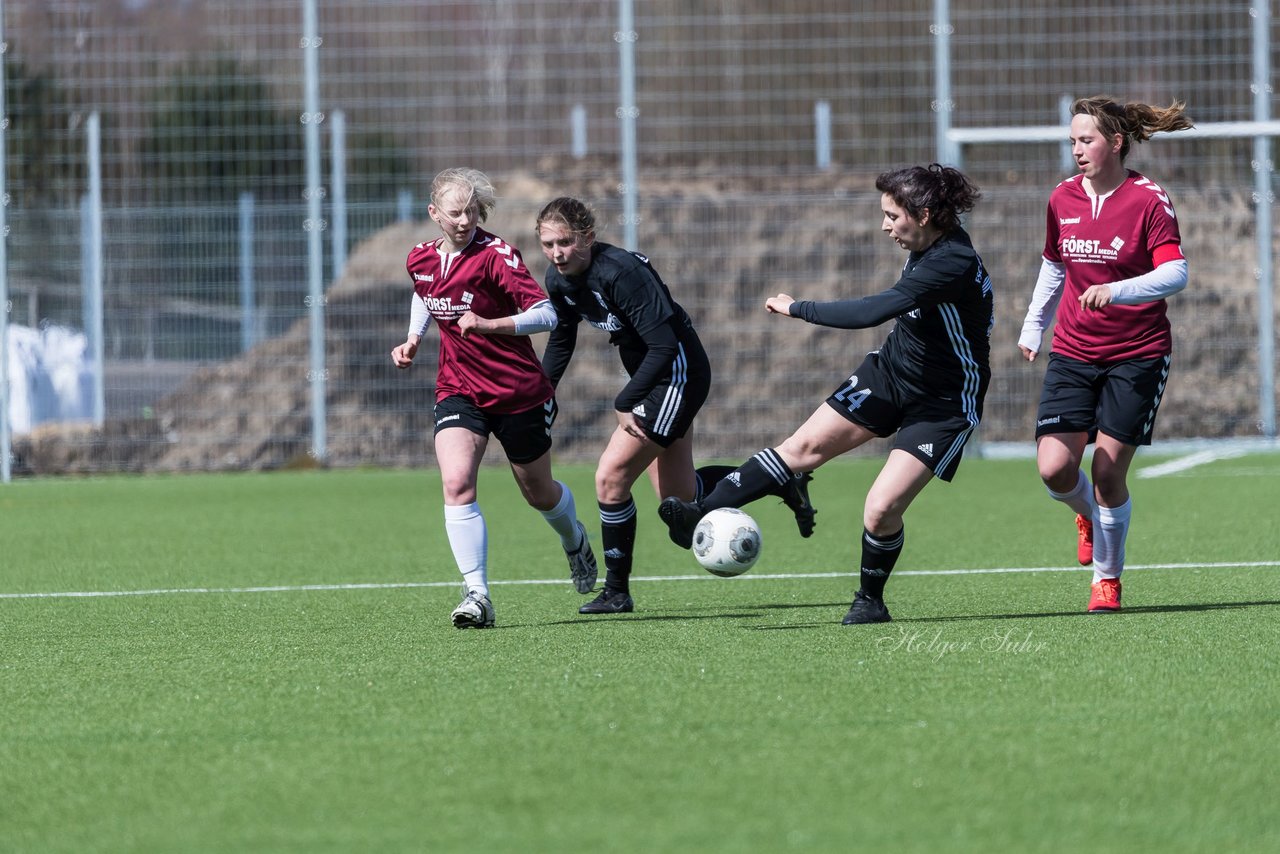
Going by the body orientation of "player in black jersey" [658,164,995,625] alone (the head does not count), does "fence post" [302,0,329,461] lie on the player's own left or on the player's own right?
on the player's own right

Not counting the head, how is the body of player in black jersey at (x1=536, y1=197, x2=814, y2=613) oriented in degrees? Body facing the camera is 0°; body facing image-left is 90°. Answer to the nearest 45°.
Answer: approximately 45°

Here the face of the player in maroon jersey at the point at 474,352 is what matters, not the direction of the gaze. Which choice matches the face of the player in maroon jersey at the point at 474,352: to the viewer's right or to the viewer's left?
to the viewer's right

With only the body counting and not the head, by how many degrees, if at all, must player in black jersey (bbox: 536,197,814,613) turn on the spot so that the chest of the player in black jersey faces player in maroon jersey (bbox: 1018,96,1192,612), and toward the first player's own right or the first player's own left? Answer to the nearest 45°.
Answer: approximately 135° to the first player's own left

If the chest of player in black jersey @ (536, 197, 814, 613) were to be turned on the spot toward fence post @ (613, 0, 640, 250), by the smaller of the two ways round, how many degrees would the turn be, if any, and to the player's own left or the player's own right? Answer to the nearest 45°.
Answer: approximately 135° to the player's own right

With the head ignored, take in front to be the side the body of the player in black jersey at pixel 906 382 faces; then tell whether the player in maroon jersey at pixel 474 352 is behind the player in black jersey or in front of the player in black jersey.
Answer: in front

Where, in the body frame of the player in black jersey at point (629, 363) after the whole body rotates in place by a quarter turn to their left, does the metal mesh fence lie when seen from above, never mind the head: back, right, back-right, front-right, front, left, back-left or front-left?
back-left

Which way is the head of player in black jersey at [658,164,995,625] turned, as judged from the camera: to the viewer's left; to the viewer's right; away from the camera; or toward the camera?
to the viewer's left

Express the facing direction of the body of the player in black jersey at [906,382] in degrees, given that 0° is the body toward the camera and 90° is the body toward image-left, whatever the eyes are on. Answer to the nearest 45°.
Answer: approximately 90°

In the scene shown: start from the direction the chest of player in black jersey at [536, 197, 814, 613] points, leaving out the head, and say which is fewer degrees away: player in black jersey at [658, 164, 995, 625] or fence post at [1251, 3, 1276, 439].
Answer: the player in black jersey
